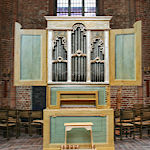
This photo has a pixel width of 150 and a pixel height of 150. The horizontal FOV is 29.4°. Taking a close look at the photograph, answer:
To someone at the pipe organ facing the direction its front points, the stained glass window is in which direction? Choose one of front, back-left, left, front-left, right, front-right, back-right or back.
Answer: back

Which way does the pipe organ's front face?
toward the camera
